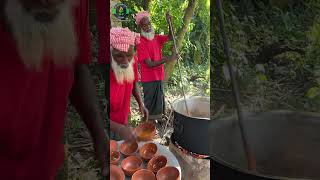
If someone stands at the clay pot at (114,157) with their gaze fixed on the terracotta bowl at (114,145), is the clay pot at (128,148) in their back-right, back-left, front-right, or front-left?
front-right

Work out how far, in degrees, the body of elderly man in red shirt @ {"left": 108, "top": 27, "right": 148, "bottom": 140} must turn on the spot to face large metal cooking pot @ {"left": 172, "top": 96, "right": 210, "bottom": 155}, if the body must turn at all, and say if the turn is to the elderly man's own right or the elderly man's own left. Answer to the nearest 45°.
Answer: approximately 90° to the elderly man's own left

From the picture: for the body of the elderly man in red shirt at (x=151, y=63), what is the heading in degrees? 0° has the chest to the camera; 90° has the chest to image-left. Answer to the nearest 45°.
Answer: approximately 315°

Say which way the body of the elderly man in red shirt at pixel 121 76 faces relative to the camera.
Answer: toward the camera

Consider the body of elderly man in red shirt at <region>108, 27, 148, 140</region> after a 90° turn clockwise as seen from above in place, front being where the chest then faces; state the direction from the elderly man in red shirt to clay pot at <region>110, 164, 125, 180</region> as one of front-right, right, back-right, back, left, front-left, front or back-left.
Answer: left

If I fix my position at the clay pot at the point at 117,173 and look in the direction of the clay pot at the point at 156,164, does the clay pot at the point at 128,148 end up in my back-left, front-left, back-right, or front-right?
front-left

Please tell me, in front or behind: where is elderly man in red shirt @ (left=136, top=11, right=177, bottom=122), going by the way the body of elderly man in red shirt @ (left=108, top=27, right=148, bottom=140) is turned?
behind

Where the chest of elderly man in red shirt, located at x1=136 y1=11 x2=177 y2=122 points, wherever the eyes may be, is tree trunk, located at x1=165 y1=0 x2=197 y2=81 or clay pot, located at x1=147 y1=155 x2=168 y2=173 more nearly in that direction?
the clay pot
